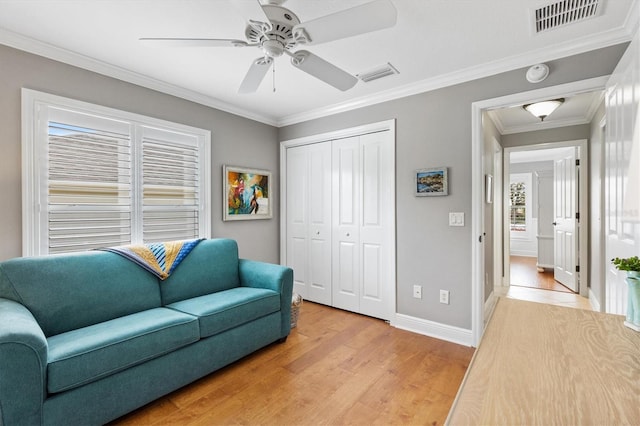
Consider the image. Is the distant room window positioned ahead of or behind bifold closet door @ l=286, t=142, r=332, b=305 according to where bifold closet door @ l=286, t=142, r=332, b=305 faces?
behind

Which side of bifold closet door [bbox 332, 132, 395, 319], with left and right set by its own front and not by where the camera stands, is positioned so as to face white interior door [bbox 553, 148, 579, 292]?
back

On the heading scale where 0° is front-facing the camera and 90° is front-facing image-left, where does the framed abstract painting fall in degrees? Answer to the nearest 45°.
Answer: approximately 315°

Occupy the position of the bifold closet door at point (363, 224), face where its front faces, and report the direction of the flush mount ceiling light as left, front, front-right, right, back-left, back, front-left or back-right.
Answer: back-left

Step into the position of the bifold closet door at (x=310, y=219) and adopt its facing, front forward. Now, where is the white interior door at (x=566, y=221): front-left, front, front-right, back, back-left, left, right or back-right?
back-left

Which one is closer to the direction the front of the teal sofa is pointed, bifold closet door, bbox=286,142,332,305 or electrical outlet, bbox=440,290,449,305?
the electrical outlet

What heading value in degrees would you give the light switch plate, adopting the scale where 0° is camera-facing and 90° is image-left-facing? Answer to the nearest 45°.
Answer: approximately 0°

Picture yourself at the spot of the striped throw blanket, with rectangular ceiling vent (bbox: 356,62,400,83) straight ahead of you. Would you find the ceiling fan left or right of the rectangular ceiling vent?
right

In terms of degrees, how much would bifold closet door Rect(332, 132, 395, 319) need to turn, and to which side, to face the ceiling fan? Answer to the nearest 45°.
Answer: approximately 45° to its left
